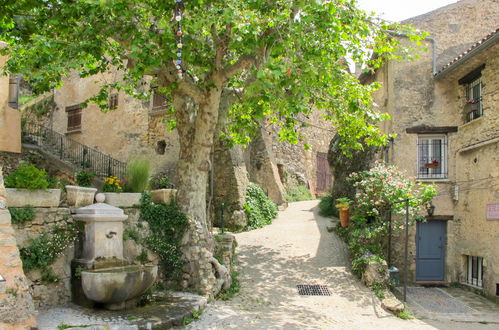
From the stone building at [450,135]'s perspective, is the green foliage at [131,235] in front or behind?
in front

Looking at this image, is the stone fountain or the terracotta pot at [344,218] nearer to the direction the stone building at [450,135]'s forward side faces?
the stone fountain

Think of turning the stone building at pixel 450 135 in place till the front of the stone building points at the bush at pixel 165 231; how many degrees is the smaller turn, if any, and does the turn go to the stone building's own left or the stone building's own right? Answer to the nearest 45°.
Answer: approximately 45° to the stone building's own right

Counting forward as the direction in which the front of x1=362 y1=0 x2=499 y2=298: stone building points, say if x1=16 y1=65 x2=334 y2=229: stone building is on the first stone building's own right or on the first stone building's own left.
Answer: on the first stone building's own right

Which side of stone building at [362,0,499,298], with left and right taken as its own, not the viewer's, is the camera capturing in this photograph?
front

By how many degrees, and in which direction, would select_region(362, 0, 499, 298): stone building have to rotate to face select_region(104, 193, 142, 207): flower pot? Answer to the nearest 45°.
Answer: approximately 45° to its right

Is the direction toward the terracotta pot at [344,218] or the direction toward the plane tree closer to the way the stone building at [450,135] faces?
the plane tree

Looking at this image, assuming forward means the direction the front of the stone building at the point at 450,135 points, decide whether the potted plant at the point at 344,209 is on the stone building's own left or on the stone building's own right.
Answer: on the stone building's own right

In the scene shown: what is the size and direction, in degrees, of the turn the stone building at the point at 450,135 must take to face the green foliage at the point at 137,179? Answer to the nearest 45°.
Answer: approximately 45° to its right

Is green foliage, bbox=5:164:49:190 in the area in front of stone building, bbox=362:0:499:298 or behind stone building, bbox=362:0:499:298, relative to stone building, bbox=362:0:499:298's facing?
in front

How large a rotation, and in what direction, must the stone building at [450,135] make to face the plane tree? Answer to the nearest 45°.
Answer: approximately 45° to its right

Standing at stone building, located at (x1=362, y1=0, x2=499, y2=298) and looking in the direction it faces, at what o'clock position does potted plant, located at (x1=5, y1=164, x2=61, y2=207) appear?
The potted plant is roughly at 1 o'clock from the stone building.

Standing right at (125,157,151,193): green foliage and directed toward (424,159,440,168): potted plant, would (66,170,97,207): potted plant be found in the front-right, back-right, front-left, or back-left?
back-right

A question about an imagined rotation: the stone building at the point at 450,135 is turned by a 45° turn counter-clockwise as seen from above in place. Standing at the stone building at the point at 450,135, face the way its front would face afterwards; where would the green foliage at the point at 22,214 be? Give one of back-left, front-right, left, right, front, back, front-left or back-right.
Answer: right
